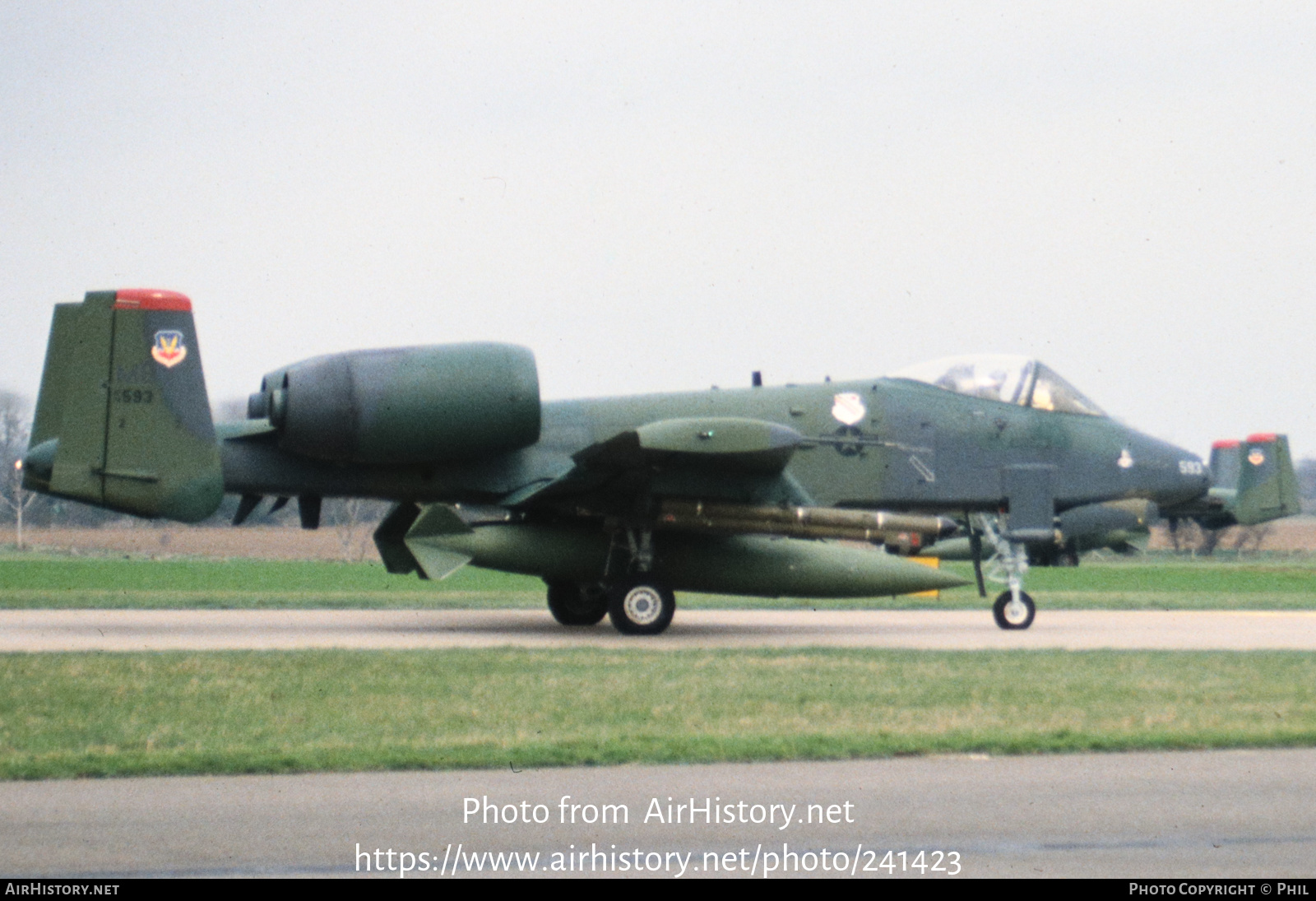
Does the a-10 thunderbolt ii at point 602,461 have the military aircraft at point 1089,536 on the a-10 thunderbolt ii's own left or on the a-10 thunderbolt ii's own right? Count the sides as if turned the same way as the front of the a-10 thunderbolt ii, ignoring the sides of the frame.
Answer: on the a-10 thunderbolt ii's own left

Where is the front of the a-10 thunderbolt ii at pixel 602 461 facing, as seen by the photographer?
facing to the right of the viewer

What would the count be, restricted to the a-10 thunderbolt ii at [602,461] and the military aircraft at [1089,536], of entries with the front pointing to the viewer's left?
1

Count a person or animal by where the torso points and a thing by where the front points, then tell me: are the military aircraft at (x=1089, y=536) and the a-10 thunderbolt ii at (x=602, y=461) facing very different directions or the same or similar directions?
very different directions

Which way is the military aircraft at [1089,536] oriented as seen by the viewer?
to the viewer's left
